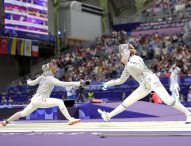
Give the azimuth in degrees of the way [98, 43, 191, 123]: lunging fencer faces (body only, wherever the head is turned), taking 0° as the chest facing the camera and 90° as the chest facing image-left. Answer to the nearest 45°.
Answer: approximately 90°

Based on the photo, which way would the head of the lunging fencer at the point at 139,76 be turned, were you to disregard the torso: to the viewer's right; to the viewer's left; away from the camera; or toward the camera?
to the viewer's left
